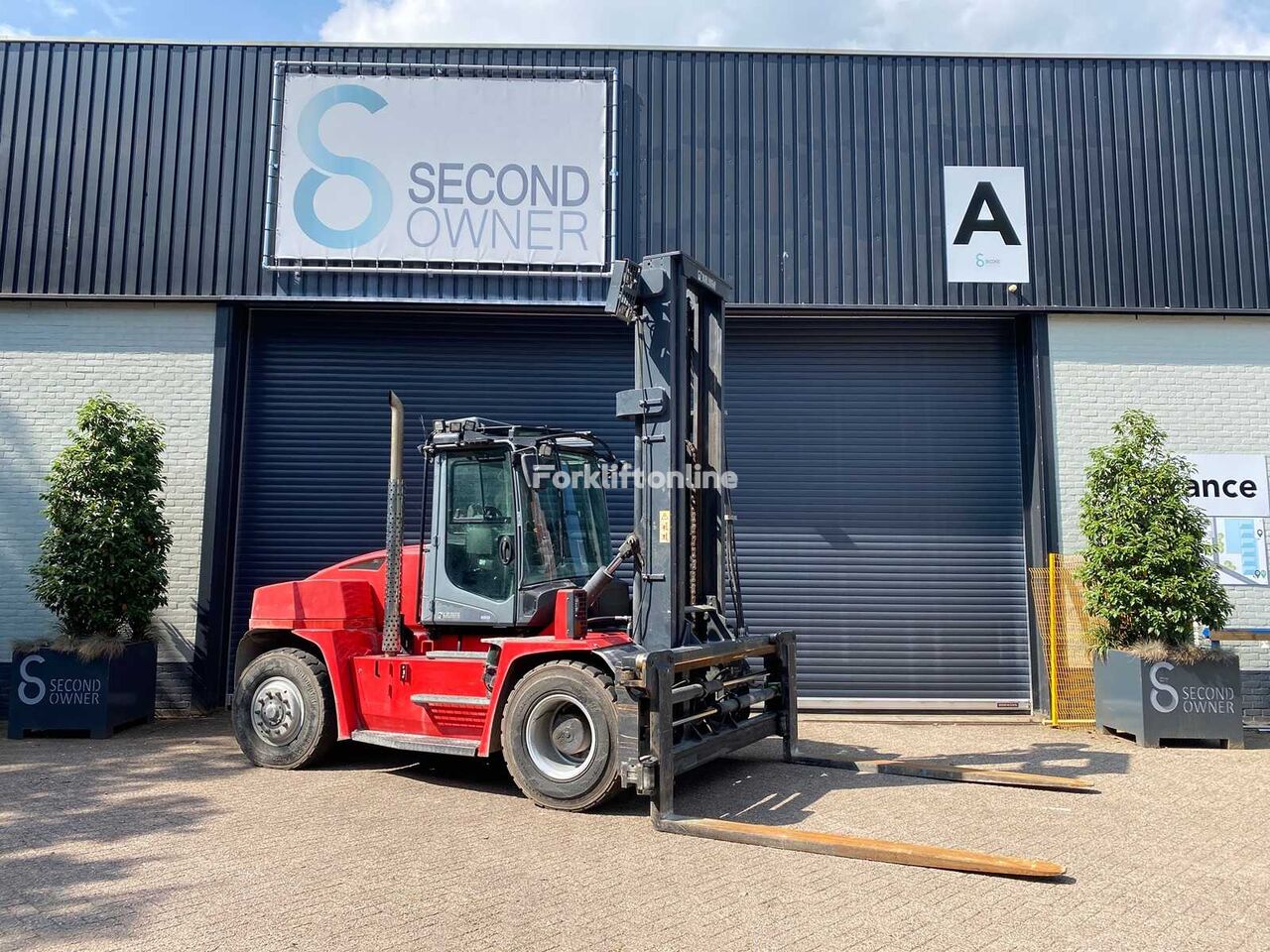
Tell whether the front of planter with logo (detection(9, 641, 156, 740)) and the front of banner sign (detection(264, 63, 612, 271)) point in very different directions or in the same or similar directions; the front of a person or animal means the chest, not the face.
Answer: same or similar directions

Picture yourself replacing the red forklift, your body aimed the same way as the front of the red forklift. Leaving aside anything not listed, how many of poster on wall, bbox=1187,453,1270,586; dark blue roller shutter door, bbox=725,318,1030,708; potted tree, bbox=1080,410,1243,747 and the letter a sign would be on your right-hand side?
0

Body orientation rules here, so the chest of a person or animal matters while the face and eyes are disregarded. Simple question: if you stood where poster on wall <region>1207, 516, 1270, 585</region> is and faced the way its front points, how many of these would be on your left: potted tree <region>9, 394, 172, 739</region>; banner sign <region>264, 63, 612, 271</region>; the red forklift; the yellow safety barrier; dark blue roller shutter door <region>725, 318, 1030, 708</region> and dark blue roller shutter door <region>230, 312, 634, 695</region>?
0

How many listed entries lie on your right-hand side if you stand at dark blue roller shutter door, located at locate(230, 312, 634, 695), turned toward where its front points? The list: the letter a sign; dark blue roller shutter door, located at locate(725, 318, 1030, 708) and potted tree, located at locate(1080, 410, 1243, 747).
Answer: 0

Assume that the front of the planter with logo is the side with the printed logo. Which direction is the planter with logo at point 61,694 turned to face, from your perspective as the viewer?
facing the viewer

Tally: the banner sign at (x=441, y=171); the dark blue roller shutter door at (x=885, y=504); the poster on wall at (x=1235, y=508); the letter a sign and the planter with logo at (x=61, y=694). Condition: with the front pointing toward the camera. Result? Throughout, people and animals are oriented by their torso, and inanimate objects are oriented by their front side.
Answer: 5

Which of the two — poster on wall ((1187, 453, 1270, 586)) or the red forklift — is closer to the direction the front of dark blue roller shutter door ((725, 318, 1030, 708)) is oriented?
the red forklift

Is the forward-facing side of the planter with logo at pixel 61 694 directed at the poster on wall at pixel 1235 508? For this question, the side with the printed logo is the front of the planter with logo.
no

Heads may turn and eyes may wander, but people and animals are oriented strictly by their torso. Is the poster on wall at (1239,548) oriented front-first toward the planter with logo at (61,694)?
no

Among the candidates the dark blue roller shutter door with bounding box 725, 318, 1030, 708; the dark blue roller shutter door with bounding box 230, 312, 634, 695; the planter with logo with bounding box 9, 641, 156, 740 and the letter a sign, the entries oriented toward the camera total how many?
4

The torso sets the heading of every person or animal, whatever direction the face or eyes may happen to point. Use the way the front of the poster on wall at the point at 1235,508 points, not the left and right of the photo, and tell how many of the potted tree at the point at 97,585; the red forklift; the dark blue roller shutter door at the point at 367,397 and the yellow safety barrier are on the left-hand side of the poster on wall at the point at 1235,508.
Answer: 0

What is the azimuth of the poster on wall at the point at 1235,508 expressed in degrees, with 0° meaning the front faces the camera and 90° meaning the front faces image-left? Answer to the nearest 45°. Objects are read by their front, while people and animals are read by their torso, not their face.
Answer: approximately 0°

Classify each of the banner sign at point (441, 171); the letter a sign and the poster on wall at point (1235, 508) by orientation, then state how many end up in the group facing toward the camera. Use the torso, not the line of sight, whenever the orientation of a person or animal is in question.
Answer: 3

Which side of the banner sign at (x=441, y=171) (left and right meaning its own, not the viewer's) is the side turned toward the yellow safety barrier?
left

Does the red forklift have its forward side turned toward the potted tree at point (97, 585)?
no

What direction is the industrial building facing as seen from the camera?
toward the camera

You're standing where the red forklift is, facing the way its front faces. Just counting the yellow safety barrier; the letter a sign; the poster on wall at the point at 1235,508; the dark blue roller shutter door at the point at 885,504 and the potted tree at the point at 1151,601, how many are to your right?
0
